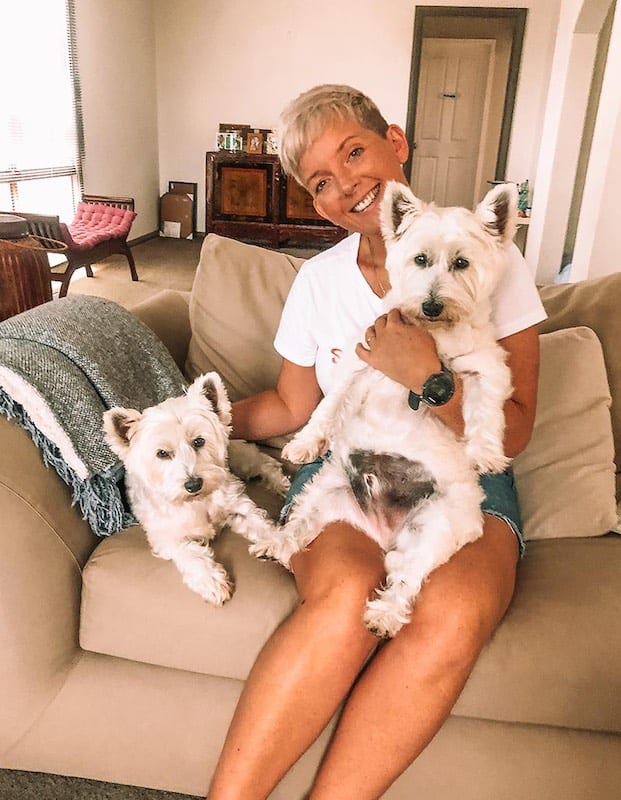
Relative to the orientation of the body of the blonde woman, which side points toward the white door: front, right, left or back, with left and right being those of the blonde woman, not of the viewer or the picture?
back

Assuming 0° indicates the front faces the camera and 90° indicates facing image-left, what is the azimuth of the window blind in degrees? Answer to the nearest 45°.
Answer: approximately 315°

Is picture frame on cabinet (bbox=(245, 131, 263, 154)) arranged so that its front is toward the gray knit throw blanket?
yes

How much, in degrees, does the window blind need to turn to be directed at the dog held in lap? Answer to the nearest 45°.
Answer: approximately 45° to its right

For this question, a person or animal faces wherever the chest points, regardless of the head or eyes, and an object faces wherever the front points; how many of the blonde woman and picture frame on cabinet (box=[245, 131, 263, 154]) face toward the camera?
2

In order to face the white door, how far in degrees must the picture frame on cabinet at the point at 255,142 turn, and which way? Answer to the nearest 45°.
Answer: approximately 135° to its left

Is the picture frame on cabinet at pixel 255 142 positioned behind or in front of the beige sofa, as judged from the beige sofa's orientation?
behind

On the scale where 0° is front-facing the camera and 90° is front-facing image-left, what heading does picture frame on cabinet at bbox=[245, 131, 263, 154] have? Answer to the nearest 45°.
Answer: approximately 0°

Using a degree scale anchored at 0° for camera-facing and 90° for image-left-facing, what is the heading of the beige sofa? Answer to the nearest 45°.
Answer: approximately 0°

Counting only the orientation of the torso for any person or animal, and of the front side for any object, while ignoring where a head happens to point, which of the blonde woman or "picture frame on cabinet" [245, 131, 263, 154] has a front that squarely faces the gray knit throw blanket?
the picture frame on cabinet
